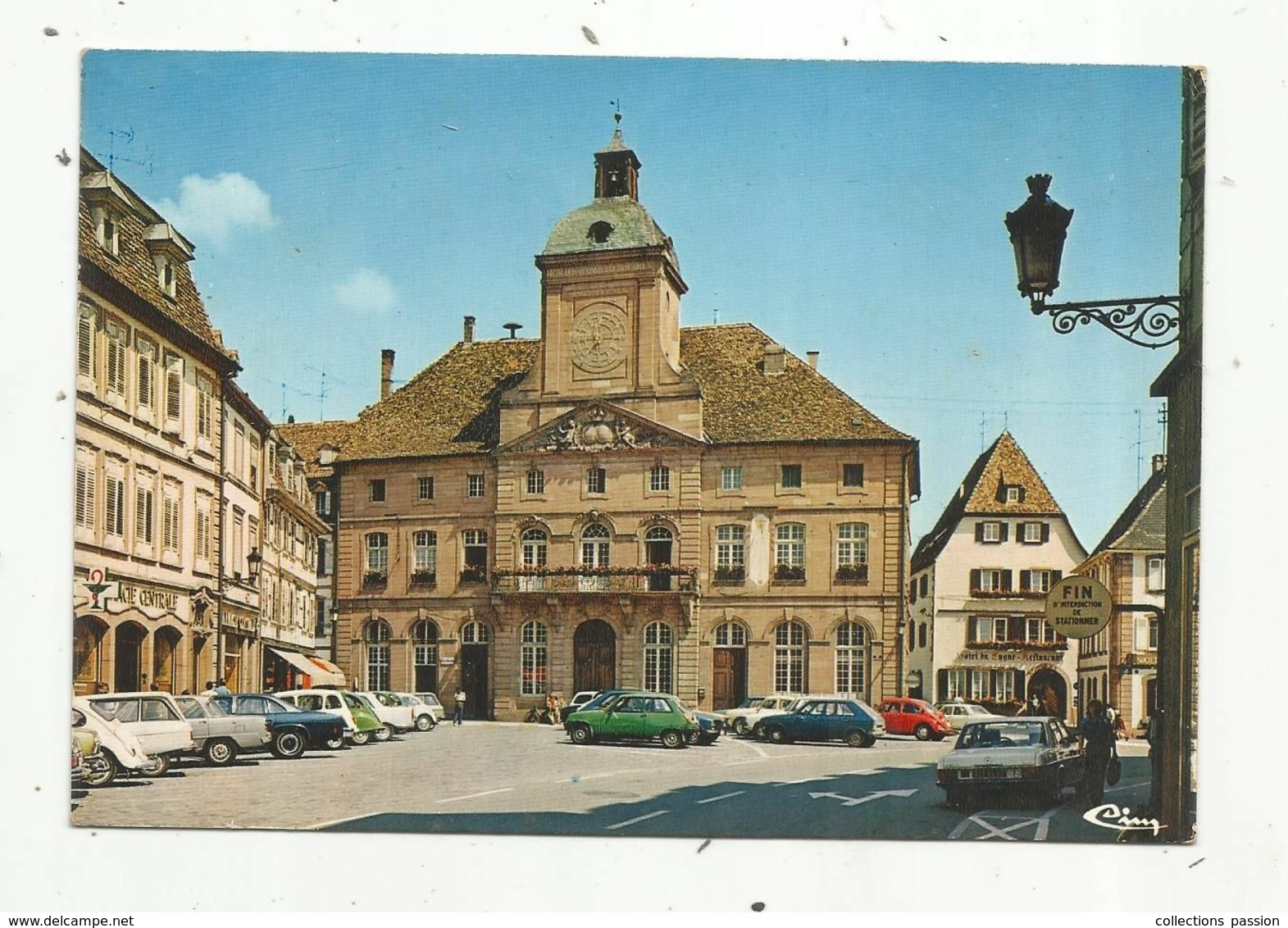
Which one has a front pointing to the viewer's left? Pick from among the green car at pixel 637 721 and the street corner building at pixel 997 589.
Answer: the green car

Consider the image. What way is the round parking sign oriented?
toward the camera

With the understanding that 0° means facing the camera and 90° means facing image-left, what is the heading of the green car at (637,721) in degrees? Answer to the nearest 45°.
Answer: approximately 90°

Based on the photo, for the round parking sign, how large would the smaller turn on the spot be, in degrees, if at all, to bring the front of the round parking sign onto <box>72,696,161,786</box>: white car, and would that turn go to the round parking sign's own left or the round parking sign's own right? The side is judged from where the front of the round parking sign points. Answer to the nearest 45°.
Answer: approximately 90° to the round parking sign's own right

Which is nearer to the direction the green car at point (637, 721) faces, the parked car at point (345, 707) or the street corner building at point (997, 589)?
the parked car

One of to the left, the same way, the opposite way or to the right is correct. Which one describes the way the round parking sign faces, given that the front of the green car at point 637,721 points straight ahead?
to the left

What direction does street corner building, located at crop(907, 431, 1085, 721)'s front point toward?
toward the camera
